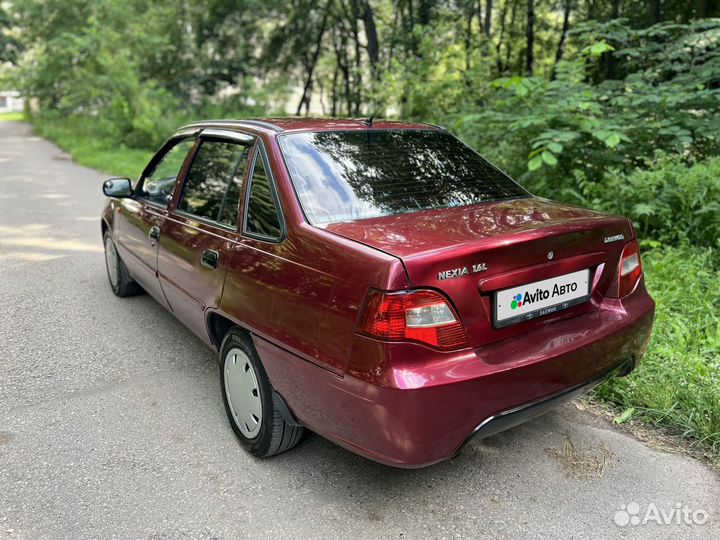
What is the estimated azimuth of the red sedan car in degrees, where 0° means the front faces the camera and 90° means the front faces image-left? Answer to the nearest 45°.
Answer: approximately 135°

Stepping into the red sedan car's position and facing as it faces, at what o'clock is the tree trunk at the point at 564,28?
The tree trunk is roughly at 2 o'clock from the red sedan car.

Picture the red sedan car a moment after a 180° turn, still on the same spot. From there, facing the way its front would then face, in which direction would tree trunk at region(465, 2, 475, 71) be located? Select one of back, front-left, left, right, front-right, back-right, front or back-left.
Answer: back-left

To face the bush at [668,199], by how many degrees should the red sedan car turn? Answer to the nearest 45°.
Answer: approximately 90° to its right

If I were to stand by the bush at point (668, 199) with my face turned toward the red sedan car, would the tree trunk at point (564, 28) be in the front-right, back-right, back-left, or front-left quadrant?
back-right

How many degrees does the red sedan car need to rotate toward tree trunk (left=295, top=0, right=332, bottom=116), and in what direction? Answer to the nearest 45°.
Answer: approximately 45° to its right

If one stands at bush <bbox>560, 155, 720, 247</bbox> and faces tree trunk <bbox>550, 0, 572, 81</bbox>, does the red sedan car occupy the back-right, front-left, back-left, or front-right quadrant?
back-left
